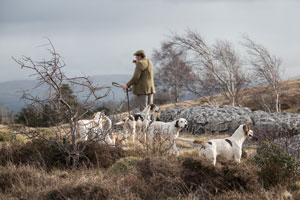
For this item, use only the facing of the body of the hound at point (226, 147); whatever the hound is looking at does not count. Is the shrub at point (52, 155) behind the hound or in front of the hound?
behind

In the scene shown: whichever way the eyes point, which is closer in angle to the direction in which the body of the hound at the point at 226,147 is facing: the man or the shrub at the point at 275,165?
the shrub

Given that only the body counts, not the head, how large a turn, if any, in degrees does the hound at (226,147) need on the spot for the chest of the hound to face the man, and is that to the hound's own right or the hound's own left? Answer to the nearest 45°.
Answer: approximately 135° to the hound's own left

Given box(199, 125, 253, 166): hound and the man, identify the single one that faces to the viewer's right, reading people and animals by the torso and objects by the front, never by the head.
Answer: the hound

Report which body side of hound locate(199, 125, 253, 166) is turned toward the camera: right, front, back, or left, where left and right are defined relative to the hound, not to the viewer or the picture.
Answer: right

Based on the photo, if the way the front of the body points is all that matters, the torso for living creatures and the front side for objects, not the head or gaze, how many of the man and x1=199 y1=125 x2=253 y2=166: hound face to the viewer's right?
1

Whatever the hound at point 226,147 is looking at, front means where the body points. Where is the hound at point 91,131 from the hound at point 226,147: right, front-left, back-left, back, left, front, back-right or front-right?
back
